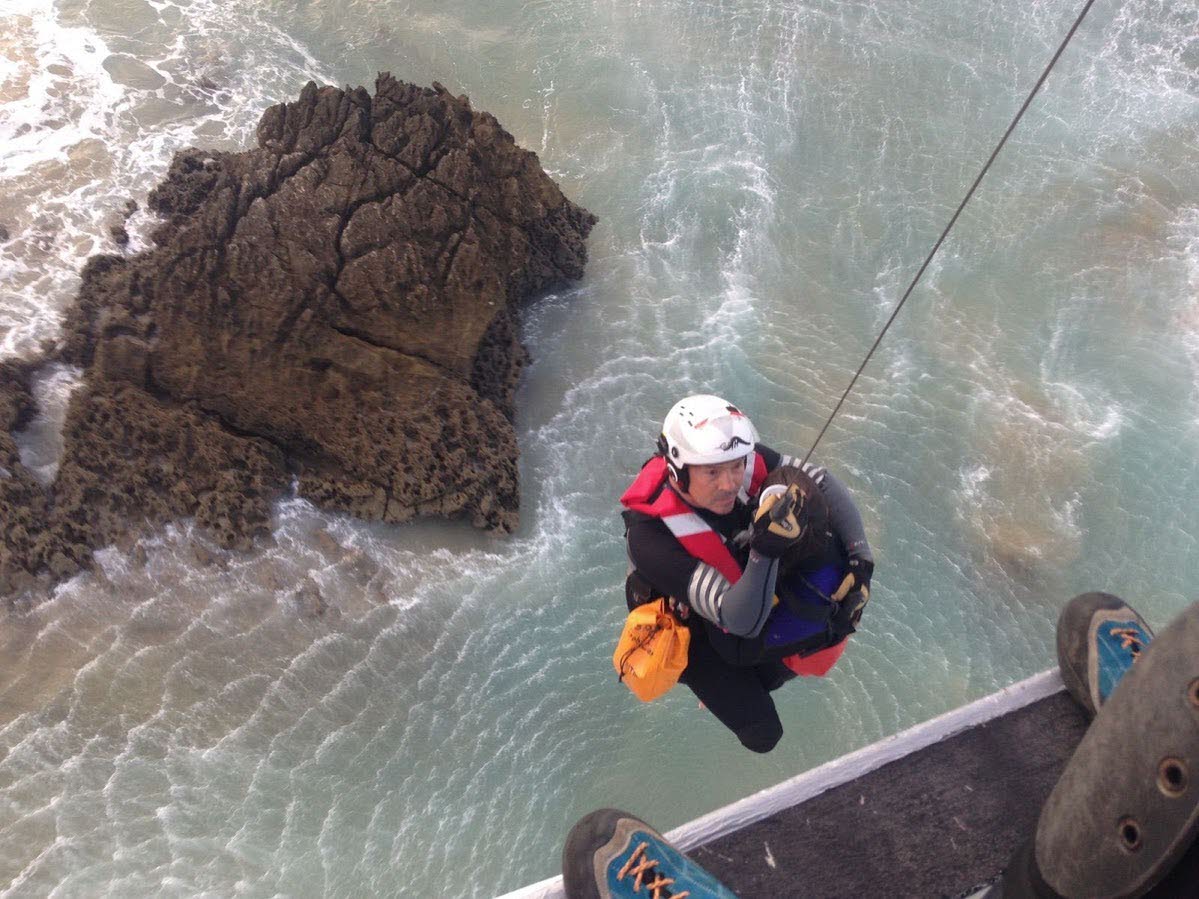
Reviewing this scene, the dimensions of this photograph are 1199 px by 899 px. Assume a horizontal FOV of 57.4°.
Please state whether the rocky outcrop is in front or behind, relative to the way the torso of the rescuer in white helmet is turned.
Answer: behind

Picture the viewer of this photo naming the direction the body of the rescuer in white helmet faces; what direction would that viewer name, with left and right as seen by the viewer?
facing the viewer and to the right of the viewer
